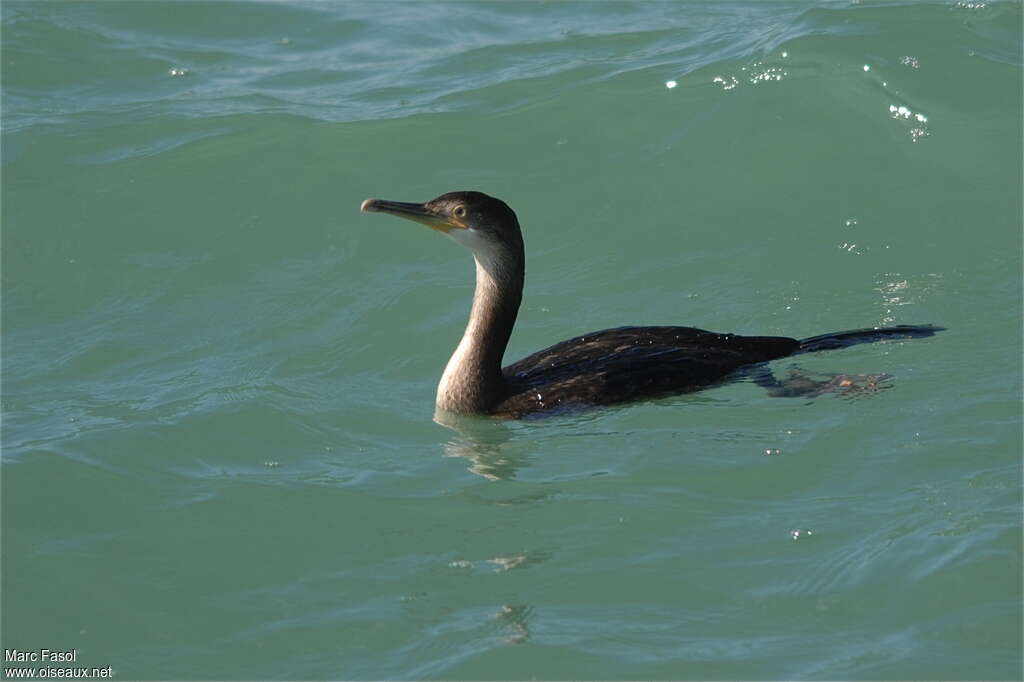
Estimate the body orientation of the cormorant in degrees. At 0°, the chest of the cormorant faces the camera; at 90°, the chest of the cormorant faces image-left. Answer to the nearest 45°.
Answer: approximately 90°
